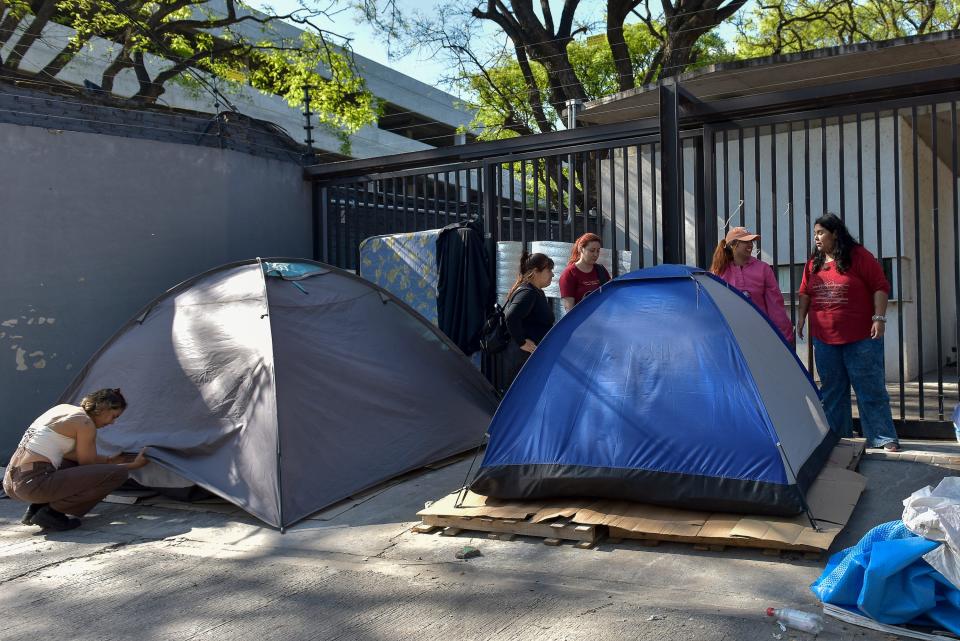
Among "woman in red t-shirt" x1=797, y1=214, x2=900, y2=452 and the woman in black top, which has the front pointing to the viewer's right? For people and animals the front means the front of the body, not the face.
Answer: the woman in black top

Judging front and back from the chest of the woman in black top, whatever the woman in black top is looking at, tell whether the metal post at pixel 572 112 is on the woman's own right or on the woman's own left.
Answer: on the woman's own left

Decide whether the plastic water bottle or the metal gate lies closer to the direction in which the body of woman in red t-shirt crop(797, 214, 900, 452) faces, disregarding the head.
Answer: the plastic water bottle

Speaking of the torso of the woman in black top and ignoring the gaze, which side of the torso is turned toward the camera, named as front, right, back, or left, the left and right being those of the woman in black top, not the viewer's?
right

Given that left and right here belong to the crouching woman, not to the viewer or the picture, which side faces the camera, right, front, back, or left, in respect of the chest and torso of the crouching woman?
right

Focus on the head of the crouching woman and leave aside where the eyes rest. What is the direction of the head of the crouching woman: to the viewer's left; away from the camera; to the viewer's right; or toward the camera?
to the viewer's right

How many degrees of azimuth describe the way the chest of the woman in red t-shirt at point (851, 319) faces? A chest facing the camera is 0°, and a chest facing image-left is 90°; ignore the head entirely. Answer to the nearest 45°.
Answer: approximately 45°

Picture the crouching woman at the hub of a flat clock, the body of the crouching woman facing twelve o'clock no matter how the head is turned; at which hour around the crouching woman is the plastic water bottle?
The plastic water bottle is roughly at 2 o'clock from the crouching woman.

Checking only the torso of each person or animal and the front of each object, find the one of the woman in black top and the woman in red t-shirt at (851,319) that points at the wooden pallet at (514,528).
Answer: the woman in red t-shirt
